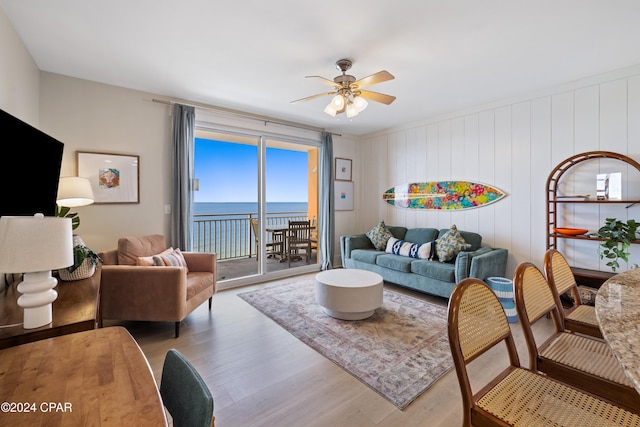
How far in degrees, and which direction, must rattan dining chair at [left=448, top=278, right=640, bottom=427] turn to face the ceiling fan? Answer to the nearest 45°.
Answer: approximately 180°

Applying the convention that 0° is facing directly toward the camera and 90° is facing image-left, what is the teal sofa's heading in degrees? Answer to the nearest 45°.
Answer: approximately 45°

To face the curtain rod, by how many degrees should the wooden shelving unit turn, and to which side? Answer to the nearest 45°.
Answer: approximately 45° to its right

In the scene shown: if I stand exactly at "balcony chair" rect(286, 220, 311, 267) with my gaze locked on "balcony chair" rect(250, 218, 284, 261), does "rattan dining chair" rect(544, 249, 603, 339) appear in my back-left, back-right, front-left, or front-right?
back-left

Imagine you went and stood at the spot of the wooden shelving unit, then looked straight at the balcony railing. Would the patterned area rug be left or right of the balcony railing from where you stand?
left

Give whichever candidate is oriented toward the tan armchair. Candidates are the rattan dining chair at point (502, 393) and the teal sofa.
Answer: the teal sofa

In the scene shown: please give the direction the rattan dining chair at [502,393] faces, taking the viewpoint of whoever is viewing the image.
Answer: facing the viewer and to the right of the viewer

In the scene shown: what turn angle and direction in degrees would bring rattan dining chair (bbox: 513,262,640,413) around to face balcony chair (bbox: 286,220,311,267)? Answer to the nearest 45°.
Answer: approximately 180°

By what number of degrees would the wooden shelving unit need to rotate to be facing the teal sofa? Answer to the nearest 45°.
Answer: approximately 90° to its right
